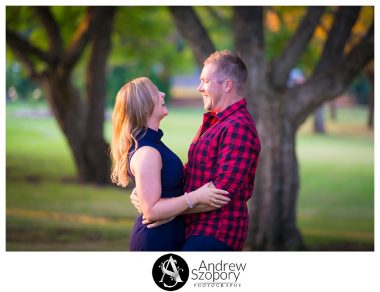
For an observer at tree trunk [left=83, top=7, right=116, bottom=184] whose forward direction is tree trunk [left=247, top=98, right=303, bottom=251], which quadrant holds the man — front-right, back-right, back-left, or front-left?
front-right

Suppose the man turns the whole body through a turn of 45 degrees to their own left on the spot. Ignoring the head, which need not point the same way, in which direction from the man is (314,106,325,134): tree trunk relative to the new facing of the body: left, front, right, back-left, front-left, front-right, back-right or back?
back-right

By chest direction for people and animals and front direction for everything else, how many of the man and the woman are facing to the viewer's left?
1

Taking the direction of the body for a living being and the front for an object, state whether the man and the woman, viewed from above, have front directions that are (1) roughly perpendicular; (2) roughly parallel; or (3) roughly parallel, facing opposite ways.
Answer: roughly parallel, facing opposite ways

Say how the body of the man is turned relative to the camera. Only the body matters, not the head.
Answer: to the viewer's left

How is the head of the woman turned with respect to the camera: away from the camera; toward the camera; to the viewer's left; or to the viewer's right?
to the viewer's right

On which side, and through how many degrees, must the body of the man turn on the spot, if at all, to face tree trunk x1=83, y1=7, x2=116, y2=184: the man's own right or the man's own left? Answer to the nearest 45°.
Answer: approximately 90° to the man's own right

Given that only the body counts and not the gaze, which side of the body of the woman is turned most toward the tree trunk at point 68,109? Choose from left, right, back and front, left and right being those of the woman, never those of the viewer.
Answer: left

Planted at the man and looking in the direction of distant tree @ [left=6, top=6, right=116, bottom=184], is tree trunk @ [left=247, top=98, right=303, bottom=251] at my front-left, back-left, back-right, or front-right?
front-right

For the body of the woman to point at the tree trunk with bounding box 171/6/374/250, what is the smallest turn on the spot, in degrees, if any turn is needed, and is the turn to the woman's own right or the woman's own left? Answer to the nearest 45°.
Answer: approximately 90° to the woman's own left

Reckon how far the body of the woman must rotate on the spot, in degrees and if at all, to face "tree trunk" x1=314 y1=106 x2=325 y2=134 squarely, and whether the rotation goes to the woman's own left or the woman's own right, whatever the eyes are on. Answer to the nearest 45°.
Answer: approximately 90° to the woman's own left

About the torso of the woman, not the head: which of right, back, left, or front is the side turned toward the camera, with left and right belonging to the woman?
right

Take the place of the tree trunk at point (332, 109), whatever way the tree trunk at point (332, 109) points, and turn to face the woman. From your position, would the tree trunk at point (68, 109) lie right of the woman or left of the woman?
right

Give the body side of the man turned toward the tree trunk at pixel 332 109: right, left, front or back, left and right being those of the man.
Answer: right

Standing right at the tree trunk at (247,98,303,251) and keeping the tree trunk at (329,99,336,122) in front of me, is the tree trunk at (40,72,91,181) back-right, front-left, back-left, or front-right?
front-left

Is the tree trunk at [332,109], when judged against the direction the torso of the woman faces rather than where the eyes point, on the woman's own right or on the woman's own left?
on the woman's own left
